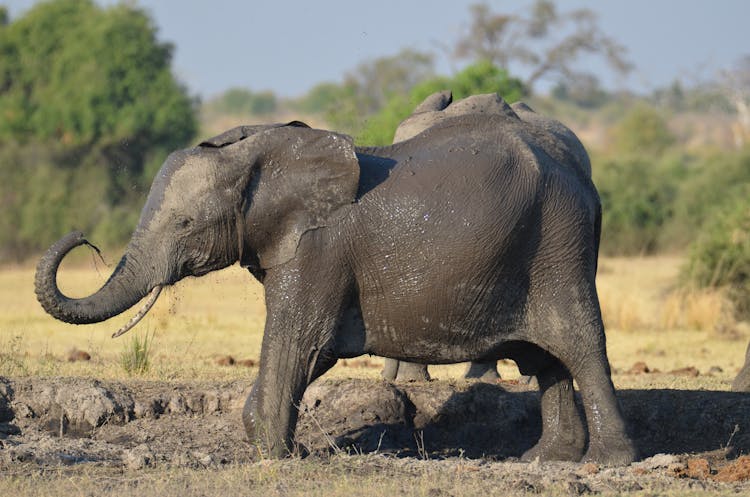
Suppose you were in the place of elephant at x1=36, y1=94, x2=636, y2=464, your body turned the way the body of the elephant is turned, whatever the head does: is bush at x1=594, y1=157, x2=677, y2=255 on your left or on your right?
on your right

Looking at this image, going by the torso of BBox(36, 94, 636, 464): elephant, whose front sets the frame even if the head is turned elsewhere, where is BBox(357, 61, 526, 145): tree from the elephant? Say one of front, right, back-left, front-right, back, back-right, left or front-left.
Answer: right

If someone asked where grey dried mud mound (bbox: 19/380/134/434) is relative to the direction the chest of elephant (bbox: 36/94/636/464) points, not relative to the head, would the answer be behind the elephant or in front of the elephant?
in front

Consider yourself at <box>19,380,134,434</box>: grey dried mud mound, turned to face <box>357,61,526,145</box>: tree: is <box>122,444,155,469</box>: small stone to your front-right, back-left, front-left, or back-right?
back-right

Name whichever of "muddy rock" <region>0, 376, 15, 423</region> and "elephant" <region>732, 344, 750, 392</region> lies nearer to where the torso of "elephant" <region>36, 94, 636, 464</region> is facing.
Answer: the muddy rock

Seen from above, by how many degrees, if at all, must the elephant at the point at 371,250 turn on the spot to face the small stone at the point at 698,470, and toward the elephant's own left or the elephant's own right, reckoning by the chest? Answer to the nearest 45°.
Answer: approximately 180°

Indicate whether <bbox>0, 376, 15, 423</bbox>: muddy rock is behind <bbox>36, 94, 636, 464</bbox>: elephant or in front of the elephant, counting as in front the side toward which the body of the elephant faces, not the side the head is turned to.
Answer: in front

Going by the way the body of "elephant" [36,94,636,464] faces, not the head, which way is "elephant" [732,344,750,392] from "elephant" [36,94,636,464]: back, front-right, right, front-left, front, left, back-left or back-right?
back-right

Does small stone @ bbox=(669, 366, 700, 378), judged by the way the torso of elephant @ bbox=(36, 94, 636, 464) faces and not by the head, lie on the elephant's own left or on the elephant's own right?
on the elephant's own right

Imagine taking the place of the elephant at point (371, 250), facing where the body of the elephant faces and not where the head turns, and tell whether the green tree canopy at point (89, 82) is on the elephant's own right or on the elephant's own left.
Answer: on the elephant's own right

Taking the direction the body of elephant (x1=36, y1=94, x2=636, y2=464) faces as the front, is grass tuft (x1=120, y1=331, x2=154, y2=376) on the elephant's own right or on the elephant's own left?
on the elephant's own right

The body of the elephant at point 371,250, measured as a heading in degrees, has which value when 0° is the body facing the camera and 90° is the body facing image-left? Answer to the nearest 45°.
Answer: approximately 90°

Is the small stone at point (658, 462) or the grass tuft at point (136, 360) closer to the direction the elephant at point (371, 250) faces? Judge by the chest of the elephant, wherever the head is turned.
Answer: the grass tuft
